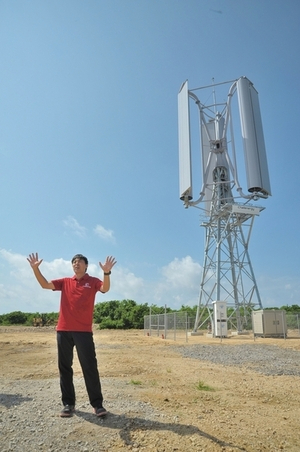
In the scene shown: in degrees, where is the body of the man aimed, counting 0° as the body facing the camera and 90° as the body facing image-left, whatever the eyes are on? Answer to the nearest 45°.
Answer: approximately 0°

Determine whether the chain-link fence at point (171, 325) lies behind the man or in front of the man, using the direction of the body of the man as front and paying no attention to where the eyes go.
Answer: behind

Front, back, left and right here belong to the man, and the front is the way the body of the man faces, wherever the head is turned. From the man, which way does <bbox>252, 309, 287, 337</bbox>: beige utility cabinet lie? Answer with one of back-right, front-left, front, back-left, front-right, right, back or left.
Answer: back-left
